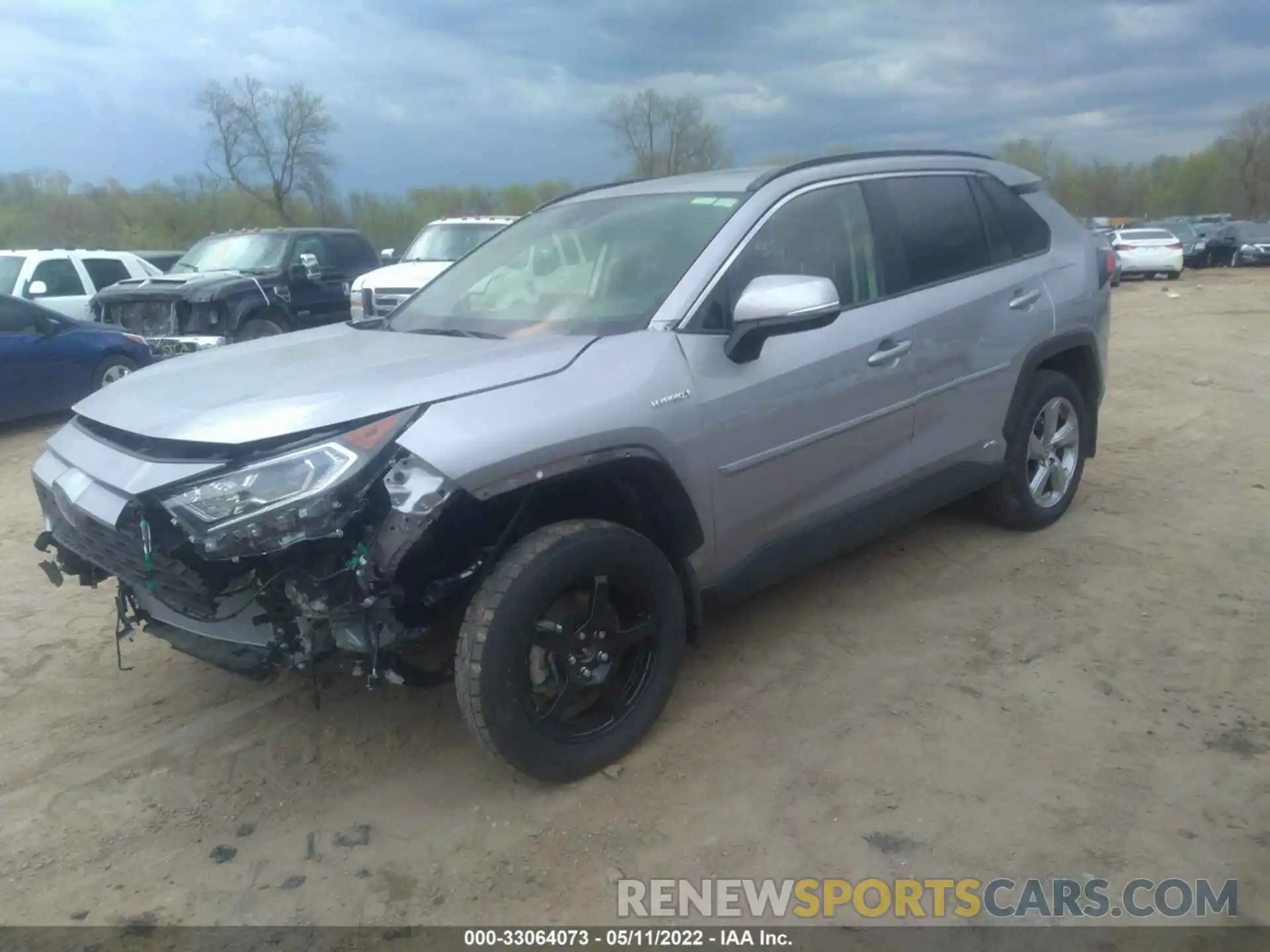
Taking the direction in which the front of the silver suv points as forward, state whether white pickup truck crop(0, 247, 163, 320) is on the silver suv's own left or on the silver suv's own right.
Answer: on the silver suv's own right

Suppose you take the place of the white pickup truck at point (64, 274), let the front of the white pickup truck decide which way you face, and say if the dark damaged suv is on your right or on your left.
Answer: on your left

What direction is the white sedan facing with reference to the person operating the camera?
facing away from the viewer

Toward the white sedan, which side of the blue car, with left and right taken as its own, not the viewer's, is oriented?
front

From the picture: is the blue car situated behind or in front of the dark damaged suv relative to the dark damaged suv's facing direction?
in front

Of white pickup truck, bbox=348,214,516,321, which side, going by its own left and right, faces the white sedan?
back

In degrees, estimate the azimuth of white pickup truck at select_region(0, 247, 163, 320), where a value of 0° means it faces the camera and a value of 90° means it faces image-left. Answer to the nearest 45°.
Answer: approximately 45°

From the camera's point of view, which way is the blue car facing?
to the viewer's right

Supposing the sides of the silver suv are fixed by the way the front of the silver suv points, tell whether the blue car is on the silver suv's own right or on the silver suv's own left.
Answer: on the silver suv's own right

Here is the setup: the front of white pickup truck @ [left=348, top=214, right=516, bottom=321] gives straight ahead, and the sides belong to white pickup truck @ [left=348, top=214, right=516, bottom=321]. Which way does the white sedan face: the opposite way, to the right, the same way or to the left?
the opposite way

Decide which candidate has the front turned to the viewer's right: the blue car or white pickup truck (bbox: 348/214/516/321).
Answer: the blue car

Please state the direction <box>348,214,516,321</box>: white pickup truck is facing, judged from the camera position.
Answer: facing the viewer and to the left of the viewer

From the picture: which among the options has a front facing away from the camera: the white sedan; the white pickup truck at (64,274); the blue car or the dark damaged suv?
the white sedan

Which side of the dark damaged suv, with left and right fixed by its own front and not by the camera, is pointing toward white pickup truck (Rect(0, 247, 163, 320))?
right

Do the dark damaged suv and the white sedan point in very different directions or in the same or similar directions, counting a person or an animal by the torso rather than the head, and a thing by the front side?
very different directions
